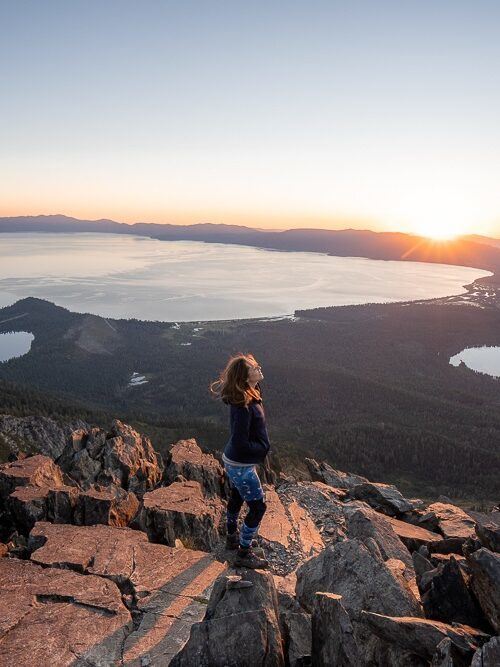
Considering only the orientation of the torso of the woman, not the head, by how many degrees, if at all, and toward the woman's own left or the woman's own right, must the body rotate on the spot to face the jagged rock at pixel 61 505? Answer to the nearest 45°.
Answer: approximately 135° to the woman's own left

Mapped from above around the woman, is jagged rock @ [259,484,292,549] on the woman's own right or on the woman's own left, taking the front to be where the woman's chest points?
on the woman's own left

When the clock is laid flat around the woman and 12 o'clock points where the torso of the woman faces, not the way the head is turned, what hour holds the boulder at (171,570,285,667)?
The boulder is roughly at 3 o'clock from the woman.

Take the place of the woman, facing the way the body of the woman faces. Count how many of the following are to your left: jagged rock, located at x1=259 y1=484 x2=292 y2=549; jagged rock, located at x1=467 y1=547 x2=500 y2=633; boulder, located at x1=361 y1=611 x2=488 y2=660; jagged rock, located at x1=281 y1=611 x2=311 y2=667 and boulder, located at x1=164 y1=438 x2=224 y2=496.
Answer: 2

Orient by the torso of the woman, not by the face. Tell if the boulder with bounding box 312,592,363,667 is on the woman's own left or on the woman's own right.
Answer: on the woman's own right

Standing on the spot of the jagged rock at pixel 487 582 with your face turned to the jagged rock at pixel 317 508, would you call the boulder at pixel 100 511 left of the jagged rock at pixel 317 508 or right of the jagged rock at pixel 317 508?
left

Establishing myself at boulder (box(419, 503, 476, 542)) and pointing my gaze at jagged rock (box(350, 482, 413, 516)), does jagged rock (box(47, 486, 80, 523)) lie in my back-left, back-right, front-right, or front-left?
front-left

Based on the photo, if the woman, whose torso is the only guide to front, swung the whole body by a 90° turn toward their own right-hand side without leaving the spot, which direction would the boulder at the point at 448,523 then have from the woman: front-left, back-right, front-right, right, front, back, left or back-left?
back-left

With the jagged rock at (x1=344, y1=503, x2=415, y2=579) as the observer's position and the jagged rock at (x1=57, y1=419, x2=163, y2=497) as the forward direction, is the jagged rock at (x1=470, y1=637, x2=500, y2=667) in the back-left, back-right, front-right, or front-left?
back-left

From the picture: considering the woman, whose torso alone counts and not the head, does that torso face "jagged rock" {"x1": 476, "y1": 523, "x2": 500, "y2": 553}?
yes

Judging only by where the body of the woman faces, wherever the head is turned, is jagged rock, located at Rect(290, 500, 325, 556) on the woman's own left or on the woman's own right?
on the woman's own left

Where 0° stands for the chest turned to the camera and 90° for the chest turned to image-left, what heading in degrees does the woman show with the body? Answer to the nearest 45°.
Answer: approximately 270°

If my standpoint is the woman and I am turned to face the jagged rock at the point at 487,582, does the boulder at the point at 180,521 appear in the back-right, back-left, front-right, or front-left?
back-left

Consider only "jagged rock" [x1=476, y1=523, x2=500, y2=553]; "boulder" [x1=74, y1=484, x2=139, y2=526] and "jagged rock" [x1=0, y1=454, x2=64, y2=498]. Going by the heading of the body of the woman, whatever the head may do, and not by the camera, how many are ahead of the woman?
1

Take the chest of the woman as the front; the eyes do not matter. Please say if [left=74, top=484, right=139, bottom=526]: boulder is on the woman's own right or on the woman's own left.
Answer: on the woman's own left

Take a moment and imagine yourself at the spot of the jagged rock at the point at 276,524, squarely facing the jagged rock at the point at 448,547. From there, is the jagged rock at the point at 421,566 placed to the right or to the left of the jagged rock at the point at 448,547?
right
